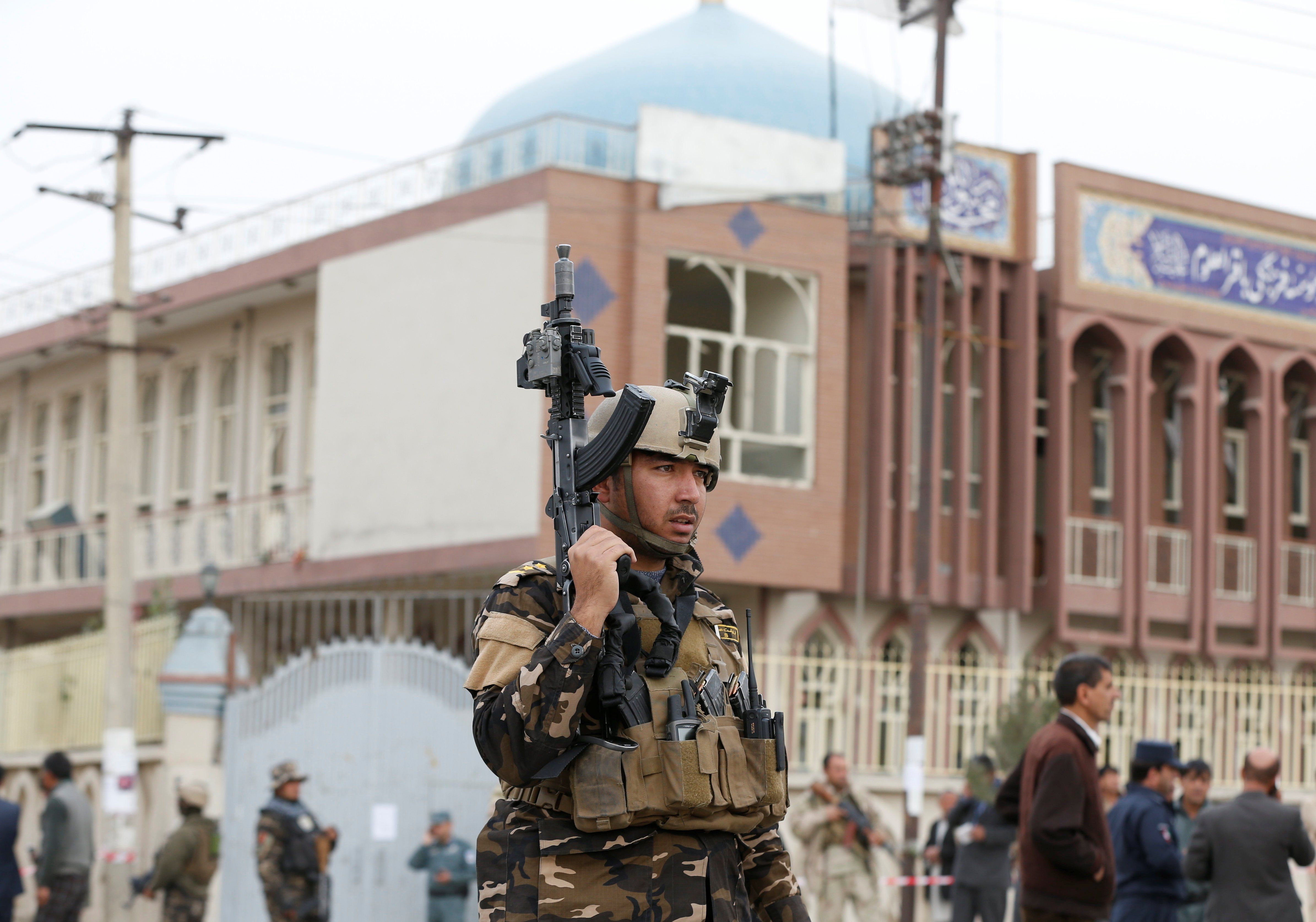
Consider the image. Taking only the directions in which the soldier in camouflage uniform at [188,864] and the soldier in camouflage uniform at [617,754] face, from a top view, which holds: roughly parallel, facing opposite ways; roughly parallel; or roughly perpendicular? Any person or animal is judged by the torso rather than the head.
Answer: roughly parallel, facing opposite ways

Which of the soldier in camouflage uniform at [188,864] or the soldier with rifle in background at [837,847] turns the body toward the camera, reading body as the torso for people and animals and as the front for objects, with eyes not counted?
the soldier with rifle in background

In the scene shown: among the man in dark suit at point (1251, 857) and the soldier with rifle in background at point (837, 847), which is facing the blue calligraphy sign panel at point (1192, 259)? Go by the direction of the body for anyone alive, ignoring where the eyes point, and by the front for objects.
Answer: the man in dark suit

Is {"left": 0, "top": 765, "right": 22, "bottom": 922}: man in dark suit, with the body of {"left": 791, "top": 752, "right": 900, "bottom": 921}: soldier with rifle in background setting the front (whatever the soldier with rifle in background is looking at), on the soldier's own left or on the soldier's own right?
on the soldier's own right

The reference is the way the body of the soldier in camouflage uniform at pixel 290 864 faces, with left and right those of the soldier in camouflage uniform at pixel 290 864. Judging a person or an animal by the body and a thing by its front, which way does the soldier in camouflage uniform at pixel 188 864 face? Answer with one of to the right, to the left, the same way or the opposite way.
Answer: the opposite way

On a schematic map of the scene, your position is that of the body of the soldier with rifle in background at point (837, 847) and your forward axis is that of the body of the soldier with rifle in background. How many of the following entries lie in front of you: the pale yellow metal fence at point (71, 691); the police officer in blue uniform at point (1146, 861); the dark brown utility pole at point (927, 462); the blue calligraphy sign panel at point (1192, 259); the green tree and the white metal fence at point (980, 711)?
1

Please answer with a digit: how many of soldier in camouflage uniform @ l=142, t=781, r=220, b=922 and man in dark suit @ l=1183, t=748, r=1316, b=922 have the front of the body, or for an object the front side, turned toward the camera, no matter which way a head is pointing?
0

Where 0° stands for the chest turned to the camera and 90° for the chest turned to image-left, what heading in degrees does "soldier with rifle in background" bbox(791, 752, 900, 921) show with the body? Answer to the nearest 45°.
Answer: approximately 0°

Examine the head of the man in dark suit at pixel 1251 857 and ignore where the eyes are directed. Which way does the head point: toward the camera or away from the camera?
away from the camera

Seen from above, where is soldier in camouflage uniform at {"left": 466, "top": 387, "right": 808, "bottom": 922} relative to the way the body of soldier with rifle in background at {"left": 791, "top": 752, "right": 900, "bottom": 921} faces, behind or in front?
in front

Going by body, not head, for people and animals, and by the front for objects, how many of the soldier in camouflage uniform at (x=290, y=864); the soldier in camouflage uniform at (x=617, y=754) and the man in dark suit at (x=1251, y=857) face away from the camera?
1

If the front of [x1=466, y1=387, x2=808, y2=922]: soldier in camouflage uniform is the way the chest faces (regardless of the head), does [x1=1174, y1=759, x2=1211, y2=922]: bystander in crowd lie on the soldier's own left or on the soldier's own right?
on the soldier's own left

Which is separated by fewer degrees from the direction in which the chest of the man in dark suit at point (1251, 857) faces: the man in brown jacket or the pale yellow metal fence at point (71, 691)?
the pale yellow metal fence

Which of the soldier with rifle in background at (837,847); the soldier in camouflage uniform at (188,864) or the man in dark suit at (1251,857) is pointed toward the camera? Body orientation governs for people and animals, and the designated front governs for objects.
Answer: the soldier with rifle in background

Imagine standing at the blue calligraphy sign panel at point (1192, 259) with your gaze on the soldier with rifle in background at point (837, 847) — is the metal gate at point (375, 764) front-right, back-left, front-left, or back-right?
front-right

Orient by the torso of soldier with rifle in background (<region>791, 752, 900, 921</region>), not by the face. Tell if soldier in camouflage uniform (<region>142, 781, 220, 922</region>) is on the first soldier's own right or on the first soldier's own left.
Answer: on the first soldier's own right

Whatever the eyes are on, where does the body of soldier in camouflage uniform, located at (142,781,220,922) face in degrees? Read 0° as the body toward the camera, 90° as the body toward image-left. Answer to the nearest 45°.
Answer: approximately 135°

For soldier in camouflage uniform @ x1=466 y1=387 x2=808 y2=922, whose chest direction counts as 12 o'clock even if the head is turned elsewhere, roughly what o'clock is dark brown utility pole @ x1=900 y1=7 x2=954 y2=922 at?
The dark brown utility pole is roughly at 8 o'clock from the soldier in camouflage uniform.

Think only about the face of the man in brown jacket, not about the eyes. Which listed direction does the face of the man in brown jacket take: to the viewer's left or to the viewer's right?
to the viewer's right

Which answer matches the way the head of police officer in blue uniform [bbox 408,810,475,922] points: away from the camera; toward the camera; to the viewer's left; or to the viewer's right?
toward the camera

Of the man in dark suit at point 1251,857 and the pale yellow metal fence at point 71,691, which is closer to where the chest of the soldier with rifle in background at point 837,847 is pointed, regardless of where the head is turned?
the man in dark suit
